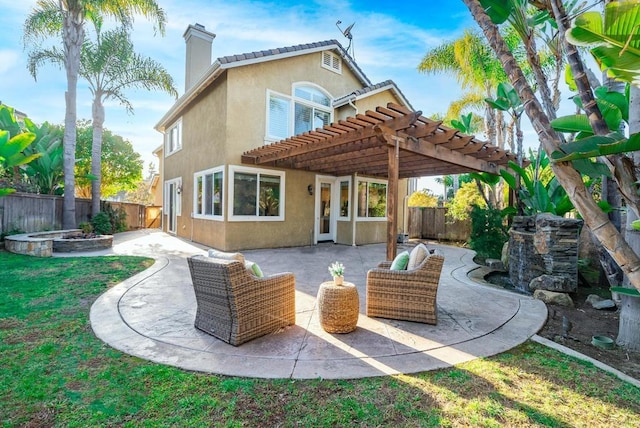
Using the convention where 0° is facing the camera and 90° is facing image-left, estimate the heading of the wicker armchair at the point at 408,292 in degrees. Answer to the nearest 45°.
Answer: approximately 90°

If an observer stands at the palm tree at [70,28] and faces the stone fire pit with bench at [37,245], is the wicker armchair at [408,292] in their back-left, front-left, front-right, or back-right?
front-left

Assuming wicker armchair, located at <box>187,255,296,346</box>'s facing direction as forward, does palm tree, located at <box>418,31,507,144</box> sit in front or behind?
in front

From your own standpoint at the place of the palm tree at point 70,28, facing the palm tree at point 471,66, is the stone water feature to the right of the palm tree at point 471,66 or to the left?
right

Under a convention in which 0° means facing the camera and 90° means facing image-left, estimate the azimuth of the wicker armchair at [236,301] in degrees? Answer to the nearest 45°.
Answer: approximately 225°

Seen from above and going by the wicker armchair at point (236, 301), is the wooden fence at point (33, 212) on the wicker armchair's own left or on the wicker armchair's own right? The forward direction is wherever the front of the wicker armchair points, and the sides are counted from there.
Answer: on the wicker armchair's own left

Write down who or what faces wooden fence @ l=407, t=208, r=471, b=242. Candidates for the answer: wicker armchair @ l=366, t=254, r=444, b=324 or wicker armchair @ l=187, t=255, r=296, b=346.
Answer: wicker armchair @ l=187, t=255, r=296, b=346

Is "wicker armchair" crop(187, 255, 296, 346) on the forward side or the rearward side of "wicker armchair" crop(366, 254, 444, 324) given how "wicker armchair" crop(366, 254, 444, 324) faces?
on the forward side

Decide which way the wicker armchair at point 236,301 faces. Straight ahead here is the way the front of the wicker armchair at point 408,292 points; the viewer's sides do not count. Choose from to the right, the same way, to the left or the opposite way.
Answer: to the right

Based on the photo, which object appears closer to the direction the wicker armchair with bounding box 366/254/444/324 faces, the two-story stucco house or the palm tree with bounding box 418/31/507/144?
the two-story stucco house

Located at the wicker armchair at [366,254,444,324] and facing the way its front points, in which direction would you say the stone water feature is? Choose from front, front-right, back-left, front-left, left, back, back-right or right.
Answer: back-right

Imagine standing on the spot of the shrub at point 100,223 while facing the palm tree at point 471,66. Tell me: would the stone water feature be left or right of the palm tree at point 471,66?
right

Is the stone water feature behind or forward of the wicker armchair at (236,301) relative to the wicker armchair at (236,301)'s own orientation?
forward

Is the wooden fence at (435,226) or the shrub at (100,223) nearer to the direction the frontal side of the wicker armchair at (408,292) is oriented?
the shrub

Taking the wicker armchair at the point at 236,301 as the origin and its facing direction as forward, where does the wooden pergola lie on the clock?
The wooden pergola is roughly at 12 o'clock from the wicker armchair.

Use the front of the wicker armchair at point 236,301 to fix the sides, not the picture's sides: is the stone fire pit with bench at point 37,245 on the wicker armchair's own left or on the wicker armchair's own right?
on the wicker armchair's own left
